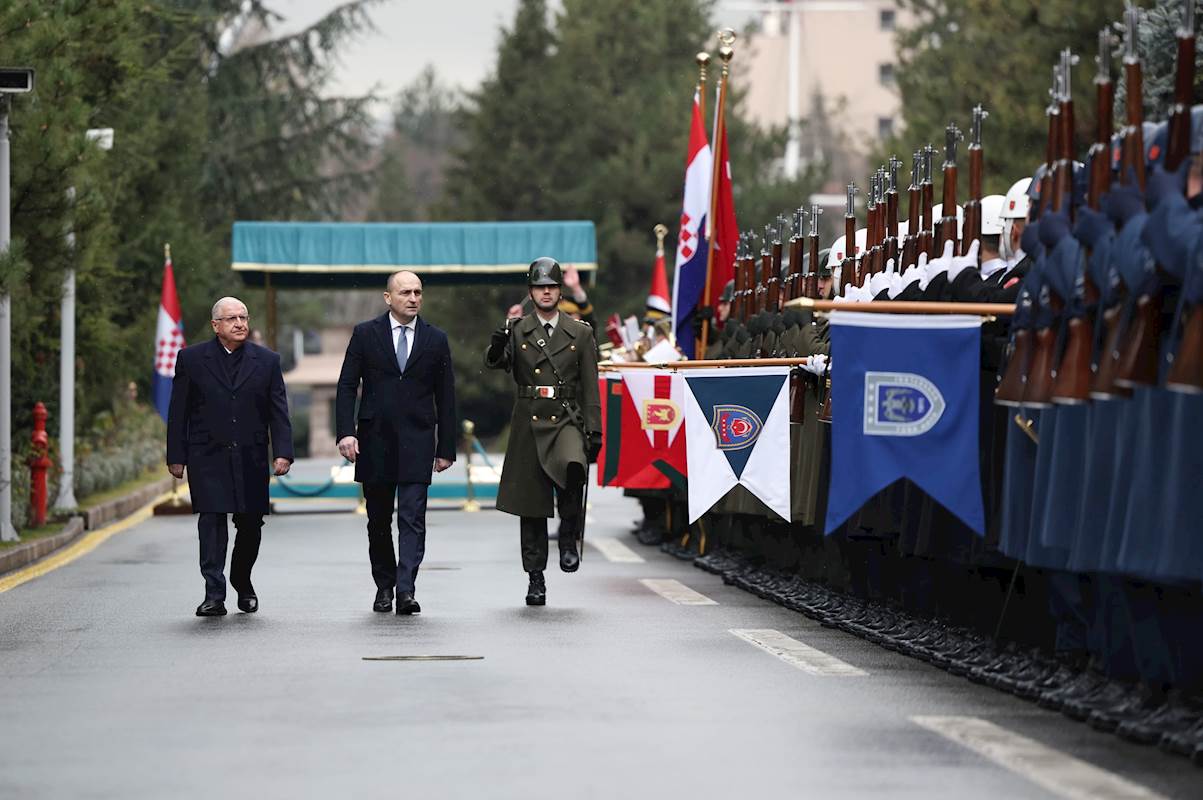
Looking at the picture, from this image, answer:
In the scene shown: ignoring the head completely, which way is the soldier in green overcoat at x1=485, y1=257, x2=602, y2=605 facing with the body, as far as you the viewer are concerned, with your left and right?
facing the viewer

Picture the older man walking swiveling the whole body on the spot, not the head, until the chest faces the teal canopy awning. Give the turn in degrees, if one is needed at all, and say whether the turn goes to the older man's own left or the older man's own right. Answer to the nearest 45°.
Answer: approximately 180°

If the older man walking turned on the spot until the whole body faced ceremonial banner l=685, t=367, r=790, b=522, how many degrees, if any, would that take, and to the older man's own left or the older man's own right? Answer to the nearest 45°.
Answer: approximately 90° to the older man's own left

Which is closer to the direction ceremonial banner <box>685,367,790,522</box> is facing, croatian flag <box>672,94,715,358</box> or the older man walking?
the older man walking

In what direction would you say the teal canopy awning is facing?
toward the camera

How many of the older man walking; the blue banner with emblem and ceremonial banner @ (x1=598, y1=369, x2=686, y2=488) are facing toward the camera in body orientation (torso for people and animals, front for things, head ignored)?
3

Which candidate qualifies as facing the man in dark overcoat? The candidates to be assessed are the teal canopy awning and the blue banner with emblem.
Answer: the teal canopy awning

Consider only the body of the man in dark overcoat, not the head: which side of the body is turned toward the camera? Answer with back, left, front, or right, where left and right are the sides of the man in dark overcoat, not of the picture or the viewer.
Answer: front
